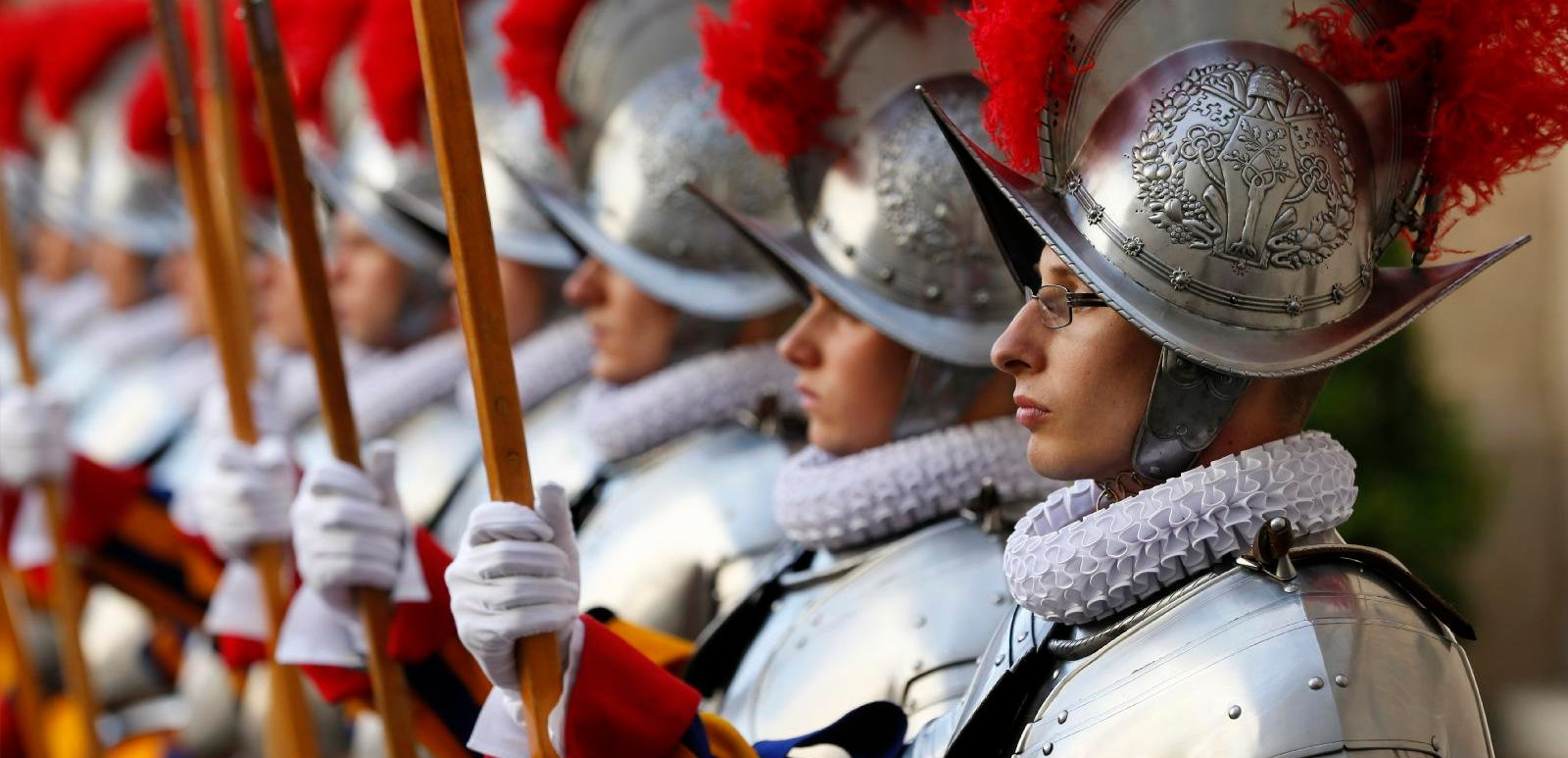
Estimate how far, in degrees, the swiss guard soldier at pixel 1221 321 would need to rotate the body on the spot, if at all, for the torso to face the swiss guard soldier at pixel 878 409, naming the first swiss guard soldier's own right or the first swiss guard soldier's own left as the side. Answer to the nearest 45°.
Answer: approximately 45° to the first swiss guard soldier's own right

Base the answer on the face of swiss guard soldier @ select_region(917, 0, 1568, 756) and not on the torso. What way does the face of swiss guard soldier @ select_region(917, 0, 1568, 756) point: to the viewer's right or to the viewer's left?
to the viewer's left

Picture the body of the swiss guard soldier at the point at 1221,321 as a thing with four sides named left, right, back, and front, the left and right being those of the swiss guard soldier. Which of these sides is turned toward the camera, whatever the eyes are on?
left

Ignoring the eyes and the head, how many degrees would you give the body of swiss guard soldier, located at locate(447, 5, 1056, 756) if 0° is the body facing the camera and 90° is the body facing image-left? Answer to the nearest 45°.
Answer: approximately 90°

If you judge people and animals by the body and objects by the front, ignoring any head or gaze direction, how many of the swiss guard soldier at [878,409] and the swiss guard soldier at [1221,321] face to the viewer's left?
2

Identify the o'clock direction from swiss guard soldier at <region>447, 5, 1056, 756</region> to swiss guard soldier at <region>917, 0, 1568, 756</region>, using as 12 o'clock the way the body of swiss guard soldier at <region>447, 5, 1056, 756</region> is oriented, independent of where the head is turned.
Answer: swiss guard soldier at <region>917, 0, 1568, 756</region> is roughly at 8 o'clock from swiss guard soldier at <region>447, 5, 1056, 756</region>.

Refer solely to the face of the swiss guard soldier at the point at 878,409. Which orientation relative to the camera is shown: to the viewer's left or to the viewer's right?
to the viewer's left
